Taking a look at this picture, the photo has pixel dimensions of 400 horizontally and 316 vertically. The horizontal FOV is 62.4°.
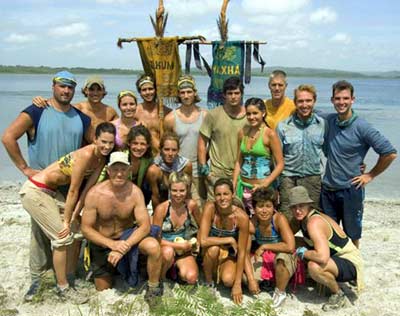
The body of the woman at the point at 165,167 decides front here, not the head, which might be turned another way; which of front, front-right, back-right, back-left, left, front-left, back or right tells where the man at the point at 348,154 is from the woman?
left

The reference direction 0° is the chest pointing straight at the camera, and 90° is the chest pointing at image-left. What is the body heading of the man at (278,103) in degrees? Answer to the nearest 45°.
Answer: approximately 0°

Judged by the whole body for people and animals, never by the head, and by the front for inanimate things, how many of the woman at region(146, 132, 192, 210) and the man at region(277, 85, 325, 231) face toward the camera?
2

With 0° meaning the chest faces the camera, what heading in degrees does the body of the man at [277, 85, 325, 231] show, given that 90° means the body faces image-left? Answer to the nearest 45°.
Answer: approximately 0°

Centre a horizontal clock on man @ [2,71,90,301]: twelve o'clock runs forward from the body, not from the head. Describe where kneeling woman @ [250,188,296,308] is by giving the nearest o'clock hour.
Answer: The kneeling woman is roughly at 10 o'clock from the man.

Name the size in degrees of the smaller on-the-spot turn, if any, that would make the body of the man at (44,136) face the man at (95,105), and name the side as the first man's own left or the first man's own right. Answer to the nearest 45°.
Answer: approximately 135° to the first man's own left

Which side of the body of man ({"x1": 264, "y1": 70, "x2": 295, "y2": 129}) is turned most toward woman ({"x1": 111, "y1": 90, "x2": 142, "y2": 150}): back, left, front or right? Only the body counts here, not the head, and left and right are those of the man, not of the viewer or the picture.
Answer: right
